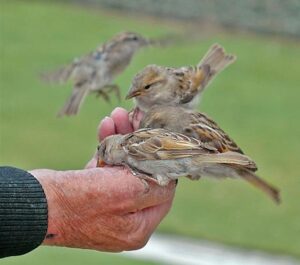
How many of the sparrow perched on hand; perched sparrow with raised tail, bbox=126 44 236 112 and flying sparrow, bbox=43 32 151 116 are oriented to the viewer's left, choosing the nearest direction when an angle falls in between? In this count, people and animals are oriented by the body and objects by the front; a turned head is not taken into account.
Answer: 2

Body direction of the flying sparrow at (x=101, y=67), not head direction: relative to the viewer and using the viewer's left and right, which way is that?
facing to the right of the viewer

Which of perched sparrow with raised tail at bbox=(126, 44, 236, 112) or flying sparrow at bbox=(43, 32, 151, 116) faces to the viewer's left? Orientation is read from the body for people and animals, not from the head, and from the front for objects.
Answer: the perched sparrow with raised tail

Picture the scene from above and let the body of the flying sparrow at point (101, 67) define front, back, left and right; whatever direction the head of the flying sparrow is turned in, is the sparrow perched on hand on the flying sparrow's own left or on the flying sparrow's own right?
on the flying sparrow's own right

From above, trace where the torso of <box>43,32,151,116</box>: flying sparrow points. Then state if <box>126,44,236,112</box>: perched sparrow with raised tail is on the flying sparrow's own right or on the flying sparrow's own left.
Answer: on the flying sparrow's own right

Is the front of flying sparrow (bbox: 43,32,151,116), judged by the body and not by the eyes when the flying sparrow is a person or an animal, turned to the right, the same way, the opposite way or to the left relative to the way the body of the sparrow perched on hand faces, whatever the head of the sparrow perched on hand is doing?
the opposite way

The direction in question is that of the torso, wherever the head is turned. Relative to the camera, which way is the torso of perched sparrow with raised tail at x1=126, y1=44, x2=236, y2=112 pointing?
to the viewer's left

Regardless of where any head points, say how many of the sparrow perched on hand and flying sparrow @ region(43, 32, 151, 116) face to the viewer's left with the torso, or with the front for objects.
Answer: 1

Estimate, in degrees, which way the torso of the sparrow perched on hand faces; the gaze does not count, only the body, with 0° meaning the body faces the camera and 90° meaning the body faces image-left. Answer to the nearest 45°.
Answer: approximately 90°

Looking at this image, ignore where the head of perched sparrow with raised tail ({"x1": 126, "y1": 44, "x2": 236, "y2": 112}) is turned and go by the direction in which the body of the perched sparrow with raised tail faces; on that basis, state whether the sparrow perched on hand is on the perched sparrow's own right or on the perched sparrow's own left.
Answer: on the perched sparrow's own left

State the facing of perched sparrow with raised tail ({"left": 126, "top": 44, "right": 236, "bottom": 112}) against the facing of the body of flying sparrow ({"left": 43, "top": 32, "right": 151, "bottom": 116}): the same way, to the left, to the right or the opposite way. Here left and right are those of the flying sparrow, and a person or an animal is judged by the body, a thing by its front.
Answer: the opposite way

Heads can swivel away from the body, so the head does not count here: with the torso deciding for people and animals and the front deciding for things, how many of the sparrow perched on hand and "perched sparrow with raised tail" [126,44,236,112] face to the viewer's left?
2

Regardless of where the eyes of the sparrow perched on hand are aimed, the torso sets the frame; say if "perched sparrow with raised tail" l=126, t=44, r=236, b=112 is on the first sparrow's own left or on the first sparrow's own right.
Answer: on the first sparrow's own right
